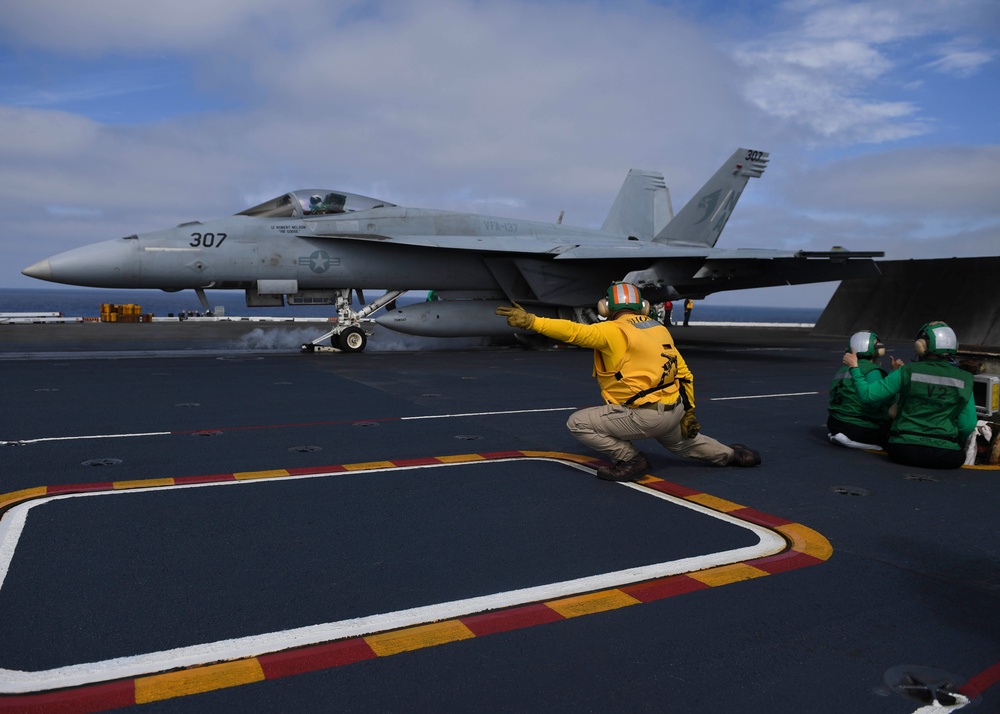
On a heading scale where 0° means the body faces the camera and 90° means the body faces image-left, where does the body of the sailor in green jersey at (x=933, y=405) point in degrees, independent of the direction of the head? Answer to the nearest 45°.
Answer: approximately 180°

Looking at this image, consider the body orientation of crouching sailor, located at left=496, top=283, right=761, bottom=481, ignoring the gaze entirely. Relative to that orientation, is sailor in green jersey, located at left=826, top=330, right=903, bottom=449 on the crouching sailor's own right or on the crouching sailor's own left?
on the crouching sailor's own right

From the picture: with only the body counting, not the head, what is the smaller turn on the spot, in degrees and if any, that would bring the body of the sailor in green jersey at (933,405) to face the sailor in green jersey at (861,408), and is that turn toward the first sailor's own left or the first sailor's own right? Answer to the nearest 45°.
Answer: approximately 45° to the first sailor's own left

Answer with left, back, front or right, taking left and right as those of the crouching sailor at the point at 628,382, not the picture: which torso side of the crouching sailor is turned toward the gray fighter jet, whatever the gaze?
front

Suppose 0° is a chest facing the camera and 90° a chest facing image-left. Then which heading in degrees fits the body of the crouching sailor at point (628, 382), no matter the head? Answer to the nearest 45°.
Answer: approximately 135°
